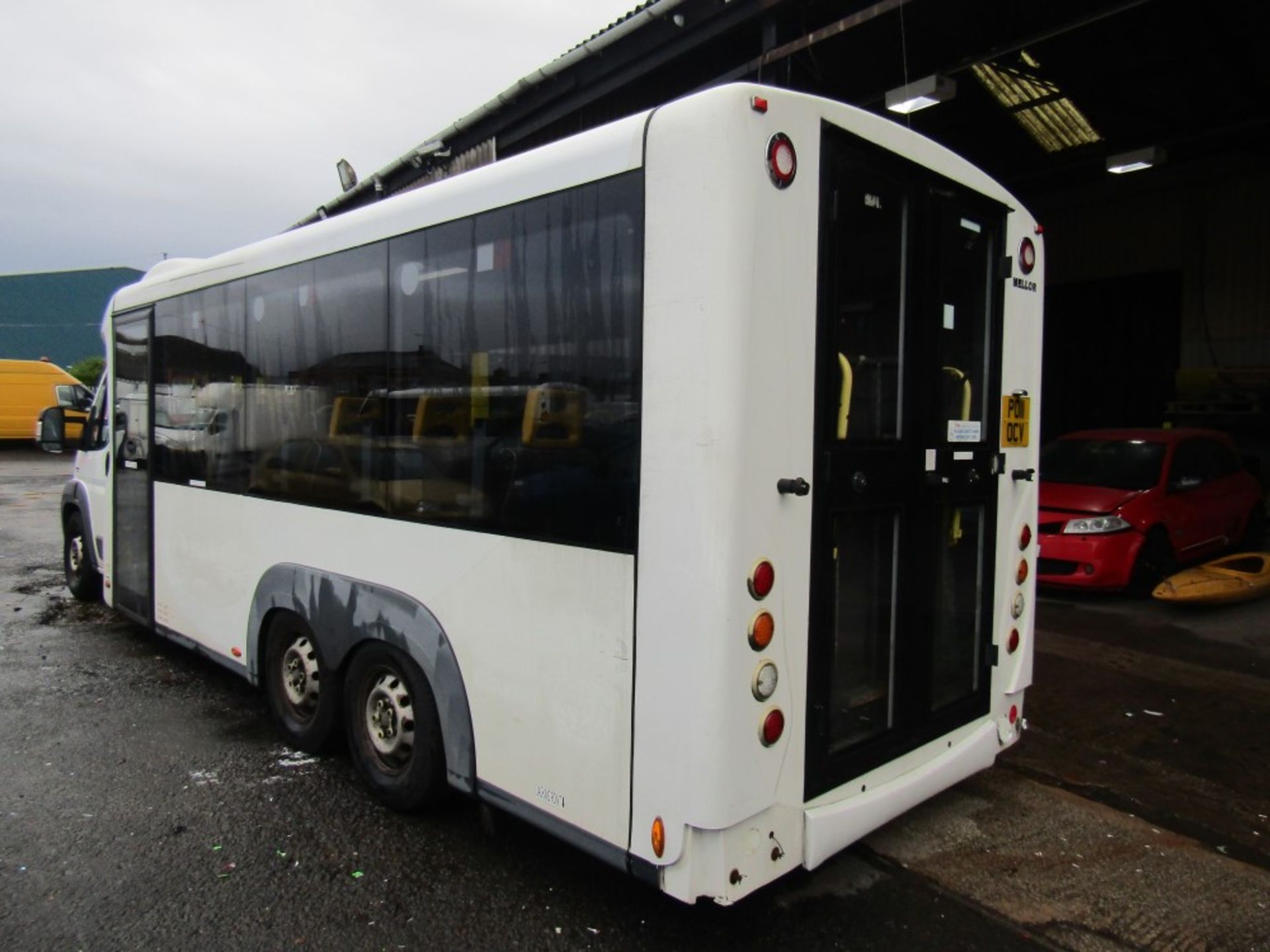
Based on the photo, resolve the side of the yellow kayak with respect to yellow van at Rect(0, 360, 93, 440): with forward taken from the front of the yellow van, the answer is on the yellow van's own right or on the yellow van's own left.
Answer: on the yellow van's own right

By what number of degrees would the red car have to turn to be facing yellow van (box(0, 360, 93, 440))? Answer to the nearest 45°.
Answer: approximately 45° to its right

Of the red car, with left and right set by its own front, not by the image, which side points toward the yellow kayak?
left

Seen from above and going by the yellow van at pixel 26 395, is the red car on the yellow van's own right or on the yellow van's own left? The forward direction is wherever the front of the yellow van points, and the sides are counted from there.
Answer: on the yellow van's own right

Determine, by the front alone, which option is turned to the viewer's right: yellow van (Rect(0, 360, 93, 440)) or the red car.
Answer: the yellow van

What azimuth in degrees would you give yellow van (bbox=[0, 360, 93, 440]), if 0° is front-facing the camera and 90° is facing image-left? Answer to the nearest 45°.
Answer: approximately 270°

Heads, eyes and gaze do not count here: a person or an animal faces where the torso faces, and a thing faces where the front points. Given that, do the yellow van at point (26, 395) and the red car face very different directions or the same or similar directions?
very different directions

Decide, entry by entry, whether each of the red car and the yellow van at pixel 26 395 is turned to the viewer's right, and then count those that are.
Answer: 1

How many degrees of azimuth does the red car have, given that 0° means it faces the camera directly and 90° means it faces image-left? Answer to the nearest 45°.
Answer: approximately 45°
